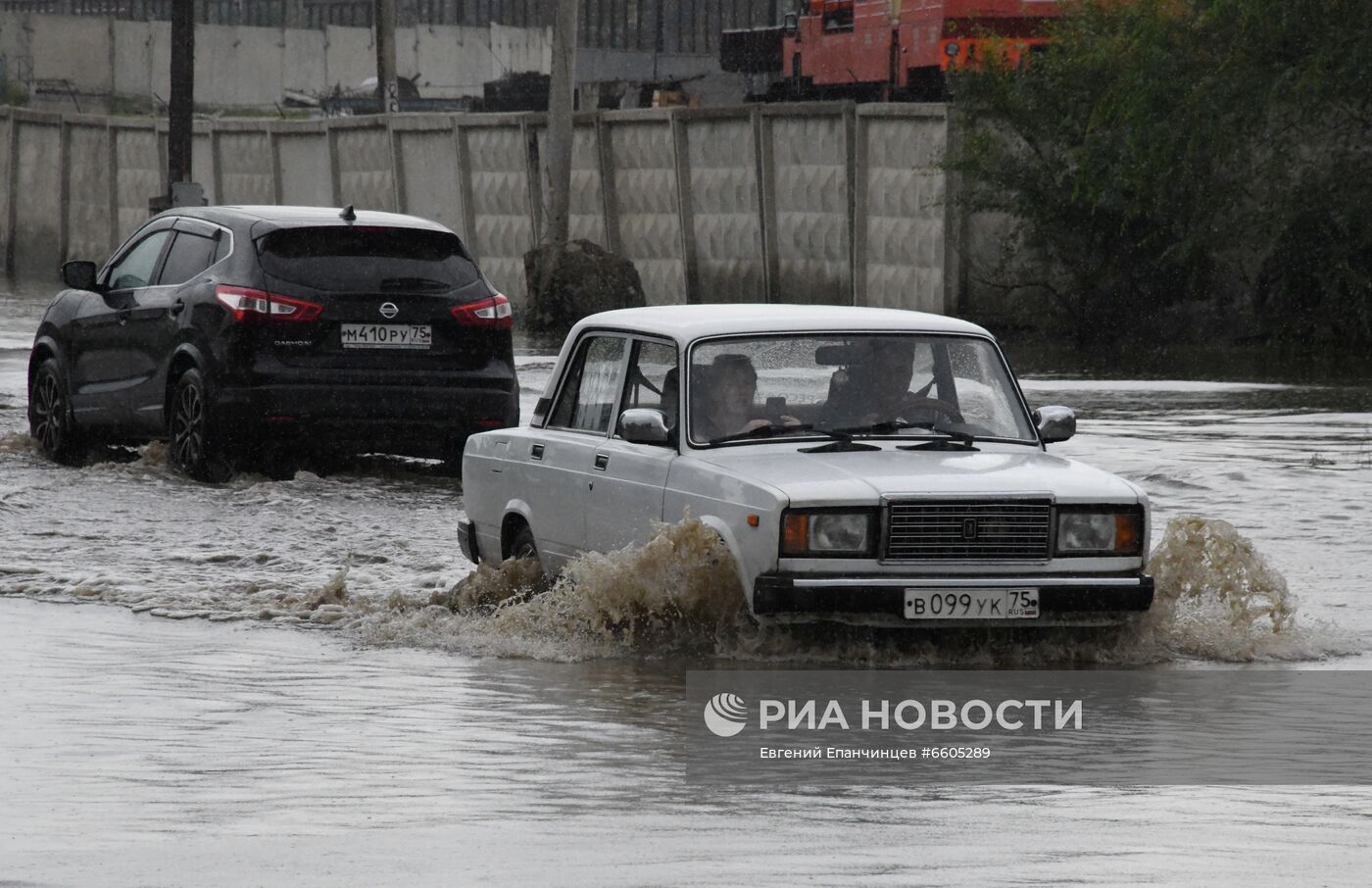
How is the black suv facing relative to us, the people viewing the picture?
facing away from the viewer and to the left of the viewer

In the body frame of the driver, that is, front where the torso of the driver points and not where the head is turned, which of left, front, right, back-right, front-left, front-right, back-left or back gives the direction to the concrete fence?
back-left

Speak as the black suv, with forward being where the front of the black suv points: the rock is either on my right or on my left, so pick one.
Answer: on my right

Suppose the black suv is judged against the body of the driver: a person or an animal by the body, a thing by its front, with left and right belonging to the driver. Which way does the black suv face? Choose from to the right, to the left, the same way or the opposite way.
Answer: the opposite way

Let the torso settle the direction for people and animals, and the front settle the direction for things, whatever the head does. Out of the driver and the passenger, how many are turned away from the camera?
0

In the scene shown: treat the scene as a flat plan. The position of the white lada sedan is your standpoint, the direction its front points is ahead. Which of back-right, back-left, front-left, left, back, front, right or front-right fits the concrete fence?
back-left

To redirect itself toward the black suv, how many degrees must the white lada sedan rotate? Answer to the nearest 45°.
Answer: approximately 180°

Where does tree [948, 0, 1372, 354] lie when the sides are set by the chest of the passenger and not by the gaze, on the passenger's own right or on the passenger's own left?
on the passenger's own left

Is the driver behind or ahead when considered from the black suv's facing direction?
behind

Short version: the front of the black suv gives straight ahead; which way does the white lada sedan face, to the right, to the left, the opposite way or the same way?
the opposite way

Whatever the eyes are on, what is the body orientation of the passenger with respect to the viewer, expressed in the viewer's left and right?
facing the viewer and to the right of the viewer

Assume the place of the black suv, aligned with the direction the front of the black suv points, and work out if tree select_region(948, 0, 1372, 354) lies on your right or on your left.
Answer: on your right

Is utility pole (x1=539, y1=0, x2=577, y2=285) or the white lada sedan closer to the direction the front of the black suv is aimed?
the utility pole

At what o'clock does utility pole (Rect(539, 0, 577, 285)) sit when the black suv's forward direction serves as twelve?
The utility pole is roughly at 2 o'clock from the black suv.
